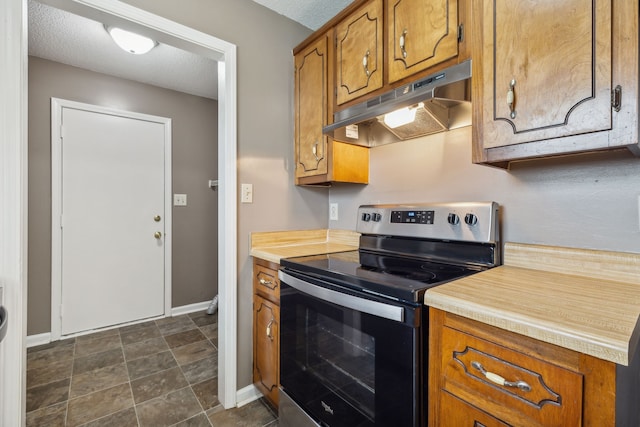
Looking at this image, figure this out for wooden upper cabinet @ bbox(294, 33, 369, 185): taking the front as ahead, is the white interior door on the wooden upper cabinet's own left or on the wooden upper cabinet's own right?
on the wooden upper cabinet's own right

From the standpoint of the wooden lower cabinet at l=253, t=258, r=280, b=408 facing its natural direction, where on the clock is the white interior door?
The white interior door is roughly at 3 o'clock from the wooden lower cabinet.

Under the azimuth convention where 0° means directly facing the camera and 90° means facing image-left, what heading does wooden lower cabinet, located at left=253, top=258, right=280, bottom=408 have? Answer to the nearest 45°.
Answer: approximately 45°

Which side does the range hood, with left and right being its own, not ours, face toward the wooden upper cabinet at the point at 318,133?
right

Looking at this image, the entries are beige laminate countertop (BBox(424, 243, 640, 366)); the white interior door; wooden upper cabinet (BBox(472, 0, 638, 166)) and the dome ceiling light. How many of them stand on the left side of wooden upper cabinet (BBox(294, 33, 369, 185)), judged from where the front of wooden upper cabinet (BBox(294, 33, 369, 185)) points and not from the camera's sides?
2

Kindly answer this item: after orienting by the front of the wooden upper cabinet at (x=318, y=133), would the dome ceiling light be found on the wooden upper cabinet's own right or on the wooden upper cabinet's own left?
on the wooden upper cabinet's own right

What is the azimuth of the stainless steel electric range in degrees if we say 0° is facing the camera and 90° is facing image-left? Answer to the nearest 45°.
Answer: approximately 45°

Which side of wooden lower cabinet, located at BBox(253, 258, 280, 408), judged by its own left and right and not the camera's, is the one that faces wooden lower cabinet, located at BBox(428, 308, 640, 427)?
left
